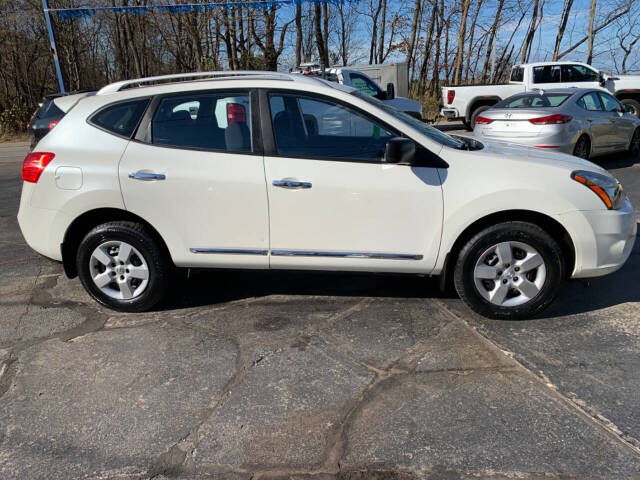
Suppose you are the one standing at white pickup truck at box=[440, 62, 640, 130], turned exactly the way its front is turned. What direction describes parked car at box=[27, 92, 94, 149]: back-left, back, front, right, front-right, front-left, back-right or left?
back-right

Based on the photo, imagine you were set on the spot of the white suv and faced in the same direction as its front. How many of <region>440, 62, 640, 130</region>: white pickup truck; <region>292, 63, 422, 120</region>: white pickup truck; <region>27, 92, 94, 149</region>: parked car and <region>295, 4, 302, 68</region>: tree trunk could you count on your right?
0

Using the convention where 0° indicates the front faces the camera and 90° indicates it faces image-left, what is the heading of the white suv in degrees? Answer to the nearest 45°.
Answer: approximately 270°

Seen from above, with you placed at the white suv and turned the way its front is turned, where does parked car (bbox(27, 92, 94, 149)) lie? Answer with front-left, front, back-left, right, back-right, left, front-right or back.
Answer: back-left

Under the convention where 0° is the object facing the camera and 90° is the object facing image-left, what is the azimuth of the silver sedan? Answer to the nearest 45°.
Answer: approximately 225°

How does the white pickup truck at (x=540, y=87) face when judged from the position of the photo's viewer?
facing to the right of the viewer

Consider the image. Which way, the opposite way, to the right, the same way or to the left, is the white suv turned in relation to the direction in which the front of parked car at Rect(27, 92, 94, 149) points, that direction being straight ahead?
to the right

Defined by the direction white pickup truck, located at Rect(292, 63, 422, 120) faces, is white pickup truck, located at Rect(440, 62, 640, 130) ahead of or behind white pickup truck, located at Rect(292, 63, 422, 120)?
ahead

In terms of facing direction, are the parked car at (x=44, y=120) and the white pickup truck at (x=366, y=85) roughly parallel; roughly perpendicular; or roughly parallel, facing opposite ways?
roughly perpendicular

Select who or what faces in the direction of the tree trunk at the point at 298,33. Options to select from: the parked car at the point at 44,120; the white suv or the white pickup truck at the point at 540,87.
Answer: the parked car

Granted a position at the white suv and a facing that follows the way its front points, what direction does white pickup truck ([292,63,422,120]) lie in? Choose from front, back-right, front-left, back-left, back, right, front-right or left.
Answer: left

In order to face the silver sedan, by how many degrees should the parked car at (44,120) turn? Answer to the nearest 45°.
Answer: approximately 90° to its right

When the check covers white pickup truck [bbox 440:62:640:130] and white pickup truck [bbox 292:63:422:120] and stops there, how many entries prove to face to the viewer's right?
2

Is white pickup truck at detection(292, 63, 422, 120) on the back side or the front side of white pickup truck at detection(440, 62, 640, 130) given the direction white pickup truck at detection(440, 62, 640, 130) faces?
on the back side

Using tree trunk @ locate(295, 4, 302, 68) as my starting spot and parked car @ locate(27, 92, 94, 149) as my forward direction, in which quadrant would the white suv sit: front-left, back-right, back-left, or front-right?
front-left

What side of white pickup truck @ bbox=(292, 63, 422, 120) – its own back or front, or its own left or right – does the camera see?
right

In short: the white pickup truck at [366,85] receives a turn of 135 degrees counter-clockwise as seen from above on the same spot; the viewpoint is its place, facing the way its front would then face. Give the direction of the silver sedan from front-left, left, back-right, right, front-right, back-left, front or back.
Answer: back

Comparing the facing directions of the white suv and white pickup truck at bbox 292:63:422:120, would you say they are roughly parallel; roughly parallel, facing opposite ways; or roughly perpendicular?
roughly parallel

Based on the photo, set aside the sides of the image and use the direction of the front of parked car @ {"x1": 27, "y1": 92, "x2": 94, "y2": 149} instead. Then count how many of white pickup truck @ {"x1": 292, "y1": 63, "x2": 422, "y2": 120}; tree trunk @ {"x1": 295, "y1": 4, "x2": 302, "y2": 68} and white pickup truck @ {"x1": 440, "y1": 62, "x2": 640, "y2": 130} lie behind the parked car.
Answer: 0
